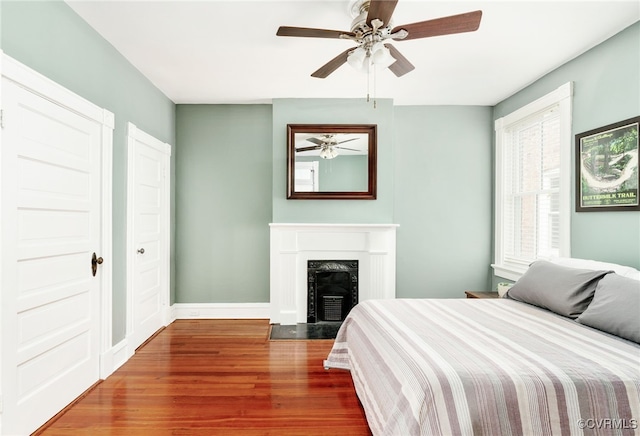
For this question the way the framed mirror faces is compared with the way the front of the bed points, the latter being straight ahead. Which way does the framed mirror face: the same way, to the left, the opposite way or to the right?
to the left

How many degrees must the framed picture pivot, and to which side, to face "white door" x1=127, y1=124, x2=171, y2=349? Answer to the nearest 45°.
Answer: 0° — it already faces it

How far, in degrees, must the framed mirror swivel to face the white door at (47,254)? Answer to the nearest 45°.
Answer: approximately 45° to its right

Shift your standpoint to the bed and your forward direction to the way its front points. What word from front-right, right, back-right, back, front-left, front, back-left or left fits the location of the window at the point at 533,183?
back-right

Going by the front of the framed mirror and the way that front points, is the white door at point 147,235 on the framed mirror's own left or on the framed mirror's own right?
on the framed mirror's own right

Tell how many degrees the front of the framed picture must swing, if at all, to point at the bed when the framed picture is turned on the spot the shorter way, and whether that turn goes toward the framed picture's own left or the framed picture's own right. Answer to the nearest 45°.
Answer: approximately 45° to the framed picture's own left

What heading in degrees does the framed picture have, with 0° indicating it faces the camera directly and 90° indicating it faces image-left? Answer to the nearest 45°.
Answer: approximately 45°

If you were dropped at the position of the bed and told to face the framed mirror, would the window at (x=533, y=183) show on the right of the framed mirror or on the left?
right

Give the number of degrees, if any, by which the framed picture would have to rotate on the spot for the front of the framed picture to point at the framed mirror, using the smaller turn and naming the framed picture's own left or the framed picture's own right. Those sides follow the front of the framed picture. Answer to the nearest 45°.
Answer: approximately 45° to the framed picture's own right
